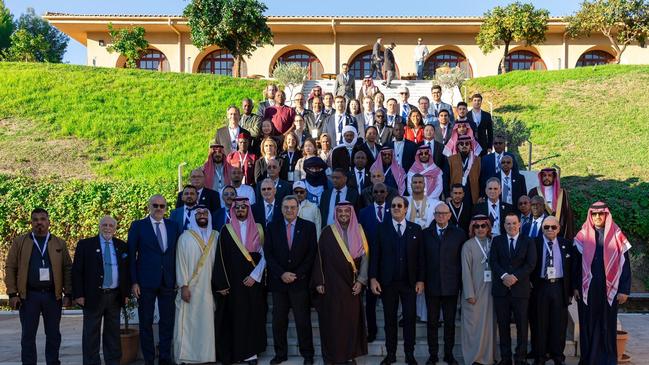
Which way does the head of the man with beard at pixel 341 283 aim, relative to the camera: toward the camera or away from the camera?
toward the camera

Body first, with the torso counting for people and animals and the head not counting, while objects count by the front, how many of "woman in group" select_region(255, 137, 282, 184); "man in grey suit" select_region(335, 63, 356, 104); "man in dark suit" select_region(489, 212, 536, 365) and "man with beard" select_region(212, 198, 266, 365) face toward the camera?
4

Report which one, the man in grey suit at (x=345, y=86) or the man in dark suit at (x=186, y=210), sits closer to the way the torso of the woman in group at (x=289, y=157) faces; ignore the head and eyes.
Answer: the man in dark suit

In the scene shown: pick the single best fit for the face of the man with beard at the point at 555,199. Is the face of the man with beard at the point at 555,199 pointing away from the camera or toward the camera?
toward the camera

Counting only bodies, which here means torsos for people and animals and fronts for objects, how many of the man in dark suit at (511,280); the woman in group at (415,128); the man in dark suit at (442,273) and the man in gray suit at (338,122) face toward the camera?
4

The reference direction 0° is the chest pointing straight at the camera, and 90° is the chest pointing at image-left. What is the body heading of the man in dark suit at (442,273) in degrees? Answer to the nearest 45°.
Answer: approximately 0°

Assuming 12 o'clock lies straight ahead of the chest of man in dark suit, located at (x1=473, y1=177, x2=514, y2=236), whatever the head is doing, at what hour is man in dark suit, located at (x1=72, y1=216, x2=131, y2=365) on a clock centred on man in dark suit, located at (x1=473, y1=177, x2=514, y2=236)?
man in dark suit, located at (x1=72, y1=216, x2=131, y2=365) is roughly at 2 o'clock from man in dark suit, located at (x1=473, y1=177, x2=514, y2=236).

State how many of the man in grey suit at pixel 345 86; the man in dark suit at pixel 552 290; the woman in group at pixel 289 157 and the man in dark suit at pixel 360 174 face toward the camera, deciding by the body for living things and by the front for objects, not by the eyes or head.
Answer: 4

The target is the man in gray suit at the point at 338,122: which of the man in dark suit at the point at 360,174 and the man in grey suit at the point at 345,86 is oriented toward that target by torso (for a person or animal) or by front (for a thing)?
the man in grey suit

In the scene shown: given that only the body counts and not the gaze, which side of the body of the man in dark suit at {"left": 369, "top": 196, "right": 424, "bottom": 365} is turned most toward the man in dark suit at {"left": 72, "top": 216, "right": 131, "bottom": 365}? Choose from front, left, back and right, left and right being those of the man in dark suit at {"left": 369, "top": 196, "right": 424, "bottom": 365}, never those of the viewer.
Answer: right

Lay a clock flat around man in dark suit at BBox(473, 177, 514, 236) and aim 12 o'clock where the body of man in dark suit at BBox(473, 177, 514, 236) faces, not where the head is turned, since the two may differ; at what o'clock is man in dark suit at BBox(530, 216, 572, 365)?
man in dark suit at BBox(530, 216, 572, 365) is roughly at 11 o'clock from man in dark suit at BBox(473, 177, 514, 236).

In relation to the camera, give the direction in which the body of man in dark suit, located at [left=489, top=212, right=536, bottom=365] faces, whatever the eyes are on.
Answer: toward the camera

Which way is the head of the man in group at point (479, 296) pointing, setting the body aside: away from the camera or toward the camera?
toward the camera

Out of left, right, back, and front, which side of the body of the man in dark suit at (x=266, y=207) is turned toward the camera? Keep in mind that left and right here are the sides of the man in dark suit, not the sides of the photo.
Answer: front

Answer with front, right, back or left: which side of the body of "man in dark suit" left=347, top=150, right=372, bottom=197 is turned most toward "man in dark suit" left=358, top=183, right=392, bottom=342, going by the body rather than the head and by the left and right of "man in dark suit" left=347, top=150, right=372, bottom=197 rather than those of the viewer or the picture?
front

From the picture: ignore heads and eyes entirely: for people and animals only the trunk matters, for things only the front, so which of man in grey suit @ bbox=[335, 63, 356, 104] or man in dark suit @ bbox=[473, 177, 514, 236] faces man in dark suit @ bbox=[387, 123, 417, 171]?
the man in grey suit

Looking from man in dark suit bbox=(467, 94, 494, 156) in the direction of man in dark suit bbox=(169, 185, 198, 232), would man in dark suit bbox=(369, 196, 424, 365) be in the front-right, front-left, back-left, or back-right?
front-left

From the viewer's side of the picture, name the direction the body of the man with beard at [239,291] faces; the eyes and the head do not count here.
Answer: toward the camera
